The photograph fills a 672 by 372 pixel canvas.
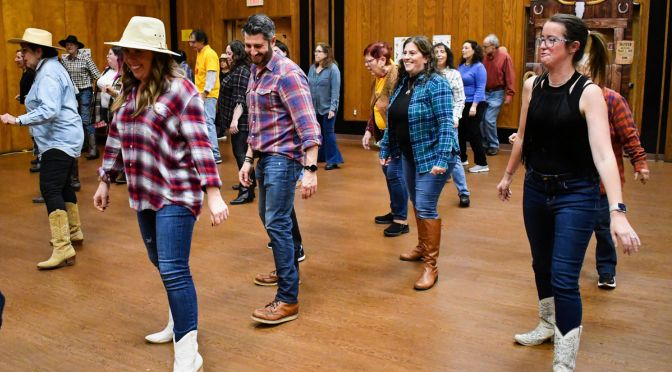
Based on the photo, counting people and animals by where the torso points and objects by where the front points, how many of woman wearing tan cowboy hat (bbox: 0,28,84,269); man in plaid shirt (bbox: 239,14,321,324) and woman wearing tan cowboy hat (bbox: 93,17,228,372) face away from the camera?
0

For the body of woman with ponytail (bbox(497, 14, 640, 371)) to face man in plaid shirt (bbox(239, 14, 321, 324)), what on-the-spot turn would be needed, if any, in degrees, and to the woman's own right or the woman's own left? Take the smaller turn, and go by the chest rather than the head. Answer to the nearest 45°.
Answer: approximately 45° to the woman's own right

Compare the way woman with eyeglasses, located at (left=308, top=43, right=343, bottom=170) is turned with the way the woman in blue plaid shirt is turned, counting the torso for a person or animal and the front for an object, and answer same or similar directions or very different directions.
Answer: same or similar directions

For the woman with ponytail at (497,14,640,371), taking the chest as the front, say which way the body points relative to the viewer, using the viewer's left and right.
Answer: facing the viewer and to the left of the viewer

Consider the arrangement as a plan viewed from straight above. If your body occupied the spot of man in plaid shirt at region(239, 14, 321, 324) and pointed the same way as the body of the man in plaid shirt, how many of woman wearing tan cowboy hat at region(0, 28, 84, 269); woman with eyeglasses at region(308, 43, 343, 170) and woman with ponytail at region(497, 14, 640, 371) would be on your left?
1

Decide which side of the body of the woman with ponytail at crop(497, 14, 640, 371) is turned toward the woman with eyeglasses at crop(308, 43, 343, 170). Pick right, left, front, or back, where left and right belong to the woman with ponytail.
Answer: right

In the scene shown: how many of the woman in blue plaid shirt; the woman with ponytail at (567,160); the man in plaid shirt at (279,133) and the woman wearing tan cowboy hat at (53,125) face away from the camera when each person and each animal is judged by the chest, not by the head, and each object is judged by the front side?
0

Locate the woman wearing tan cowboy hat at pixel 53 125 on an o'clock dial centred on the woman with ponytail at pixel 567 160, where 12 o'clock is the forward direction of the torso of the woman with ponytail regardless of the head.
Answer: The woman wearing tan cowboy hat is roughly at 2 o'clock from the woman with ponytail.

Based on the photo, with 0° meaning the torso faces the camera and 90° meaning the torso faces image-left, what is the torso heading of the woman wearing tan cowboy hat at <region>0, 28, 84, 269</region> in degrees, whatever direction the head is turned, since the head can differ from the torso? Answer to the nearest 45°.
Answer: approximately 90°

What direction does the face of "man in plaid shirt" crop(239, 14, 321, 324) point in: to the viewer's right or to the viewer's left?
to the viewer's left

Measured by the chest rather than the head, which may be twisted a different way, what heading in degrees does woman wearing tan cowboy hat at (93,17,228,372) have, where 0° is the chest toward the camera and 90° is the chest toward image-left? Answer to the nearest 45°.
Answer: approximately 45°

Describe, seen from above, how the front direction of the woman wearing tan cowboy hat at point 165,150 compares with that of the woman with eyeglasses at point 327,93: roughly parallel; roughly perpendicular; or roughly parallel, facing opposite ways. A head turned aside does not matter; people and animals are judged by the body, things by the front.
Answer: roughly parallel

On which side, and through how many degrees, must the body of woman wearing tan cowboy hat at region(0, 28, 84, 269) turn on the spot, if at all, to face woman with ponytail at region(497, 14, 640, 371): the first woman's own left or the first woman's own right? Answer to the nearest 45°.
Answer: approximately 135° to the first woman's own left

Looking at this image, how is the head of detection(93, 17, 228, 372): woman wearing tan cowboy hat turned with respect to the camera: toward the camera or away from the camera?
toward the camera

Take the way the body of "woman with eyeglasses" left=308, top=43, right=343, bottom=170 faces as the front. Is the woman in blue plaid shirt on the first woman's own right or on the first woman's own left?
on the first woman's own left

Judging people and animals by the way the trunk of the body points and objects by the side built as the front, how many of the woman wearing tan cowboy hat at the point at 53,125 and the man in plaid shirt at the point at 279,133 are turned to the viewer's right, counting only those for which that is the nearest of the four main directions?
0
